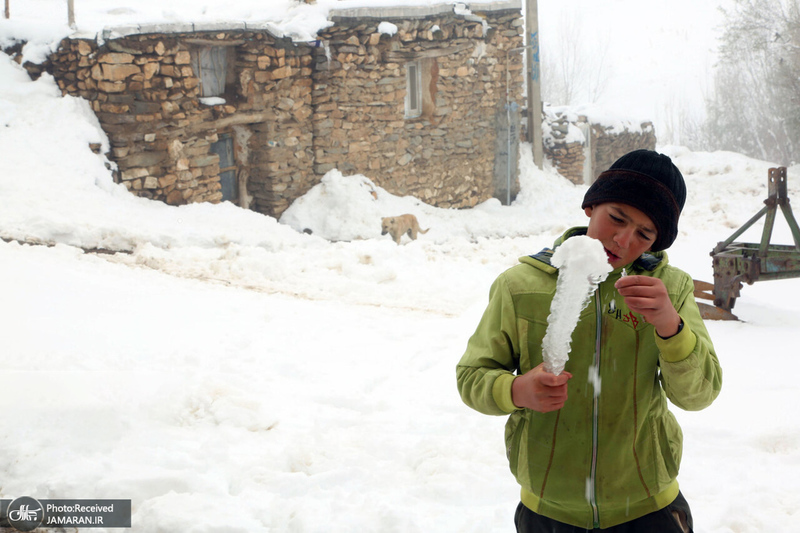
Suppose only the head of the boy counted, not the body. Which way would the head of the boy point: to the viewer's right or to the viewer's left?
to the viewer's left

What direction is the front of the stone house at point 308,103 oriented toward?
toward the camera

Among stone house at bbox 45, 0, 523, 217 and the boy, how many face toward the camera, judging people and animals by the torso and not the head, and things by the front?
2

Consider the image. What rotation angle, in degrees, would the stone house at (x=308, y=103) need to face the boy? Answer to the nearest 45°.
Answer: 0° — it already faces them

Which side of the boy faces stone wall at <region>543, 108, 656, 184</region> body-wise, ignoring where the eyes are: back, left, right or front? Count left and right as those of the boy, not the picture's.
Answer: back

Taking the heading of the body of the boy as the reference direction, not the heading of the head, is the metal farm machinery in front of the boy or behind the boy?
behind

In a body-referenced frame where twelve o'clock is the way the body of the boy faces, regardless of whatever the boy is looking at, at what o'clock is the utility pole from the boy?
The utility pole is roughly at 6 o'clock from the boy.

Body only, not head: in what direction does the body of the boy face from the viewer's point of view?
toward the camera

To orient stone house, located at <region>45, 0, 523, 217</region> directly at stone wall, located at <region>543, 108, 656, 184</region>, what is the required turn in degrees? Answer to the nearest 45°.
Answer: approximately 135° to its left
